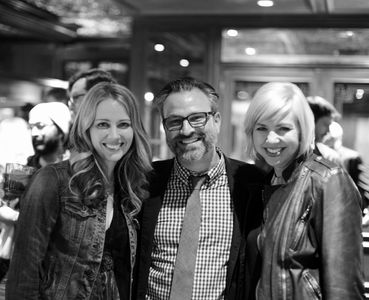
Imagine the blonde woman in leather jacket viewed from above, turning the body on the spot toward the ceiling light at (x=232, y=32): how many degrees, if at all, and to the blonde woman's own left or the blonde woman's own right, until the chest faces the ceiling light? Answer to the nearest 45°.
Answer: approximately 135° to the blonde woman's own right

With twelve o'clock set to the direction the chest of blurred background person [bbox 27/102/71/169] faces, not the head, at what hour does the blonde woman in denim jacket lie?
The blonde woman in denim jacket is roughly at 10 o'clock from the blurred background person.

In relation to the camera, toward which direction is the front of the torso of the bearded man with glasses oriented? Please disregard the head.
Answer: toward the camera

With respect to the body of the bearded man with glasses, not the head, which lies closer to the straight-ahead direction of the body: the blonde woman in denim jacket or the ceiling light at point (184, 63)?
the blonde woman in denim jacket

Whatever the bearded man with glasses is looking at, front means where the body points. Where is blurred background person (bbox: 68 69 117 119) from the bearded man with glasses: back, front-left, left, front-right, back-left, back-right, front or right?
back-right

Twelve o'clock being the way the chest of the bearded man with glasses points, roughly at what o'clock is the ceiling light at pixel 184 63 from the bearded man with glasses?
The ceiling light is roughly at 6 o'clock from the bearded man with glasses.

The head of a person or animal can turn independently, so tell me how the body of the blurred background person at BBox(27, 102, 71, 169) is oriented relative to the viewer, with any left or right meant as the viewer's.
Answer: facing the viewer and to the left of the viewer

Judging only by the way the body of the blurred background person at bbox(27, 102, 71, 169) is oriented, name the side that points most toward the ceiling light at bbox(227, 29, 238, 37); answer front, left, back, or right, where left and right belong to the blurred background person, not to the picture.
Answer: back
